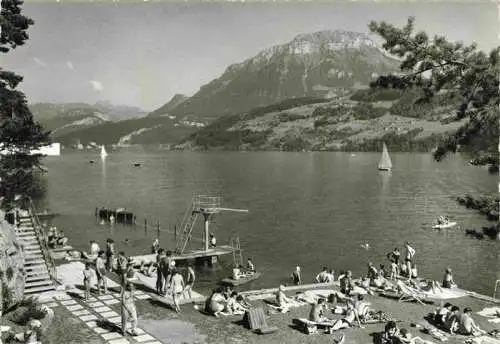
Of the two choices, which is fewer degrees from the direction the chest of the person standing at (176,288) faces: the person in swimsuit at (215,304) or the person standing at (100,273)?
the person standing

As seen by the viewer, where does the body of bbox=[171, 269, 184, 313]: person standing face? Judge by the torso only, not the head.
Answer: away from the camera

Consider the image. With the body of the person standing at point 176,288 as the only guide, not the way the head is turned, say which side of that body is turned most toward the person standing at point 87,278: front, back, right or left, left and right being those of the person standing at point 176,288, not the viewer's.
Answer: left

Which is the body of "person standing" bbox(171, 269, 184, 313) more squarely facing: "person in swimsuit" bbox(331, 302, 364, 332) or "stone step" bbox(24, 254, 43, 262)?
the stone step

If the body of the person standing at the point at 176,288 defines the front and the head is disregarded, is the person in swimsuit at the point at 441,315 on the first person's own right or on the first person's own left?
on the first person's own right

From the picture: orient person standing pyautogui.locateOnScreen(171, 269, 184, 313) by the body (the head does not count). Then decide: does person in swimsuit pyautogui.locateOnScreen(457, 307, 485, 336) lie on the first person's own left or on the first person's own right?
on the first person's own right

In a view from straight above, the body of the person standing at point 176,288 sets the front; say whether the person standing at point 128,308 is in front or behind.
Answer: behind

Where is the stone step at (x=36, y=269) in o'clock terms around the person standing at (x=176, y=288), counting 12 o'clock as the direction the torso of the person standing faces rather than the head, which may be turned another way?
The stone step is roughly at 10 o'clock from the person standing.

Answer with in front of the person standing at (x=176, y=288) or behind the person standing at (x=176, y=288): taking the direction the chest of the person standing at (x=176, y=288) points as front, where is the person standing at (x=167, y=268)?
in front

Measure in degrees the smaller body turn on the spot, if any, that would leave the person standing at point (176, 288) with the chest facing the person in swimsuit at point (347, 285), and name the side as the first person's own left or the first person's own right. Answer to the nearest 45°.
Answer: approximately 90° to the first person's own right

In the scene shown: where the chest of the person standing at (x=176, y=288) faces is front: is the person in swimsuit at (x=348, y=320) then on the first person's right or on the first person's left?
on the first person's right

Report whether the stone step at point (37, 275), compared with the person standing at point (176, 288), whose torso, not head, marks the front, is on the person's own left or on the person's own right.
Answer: on the person's own left
